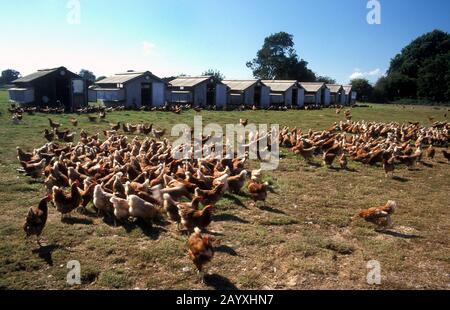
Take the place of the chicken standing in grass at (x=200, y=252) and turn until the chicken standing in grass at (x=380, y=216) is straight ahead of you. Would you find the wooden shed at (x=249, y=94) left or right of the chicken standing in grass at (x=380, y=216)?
left

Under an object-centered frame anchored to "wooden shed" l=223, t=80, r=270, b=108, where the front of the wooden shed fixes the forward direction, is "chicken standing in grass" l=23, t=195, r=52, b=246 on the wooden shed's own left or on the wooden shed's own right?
on the wooden shed's own right

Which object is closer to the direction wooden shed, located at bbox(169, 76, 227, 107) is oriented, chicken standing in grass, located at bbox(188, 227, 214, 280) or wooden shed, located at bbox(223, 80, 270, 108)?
the chicken standing in grass

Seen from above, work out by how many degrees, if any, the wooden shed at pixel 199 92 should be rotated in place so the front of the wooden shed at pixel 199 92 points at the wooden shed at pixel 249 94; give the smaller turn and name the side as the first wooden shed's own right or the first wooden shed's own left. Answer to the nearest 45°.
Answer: approximately 90° to the first wooden shed's own left

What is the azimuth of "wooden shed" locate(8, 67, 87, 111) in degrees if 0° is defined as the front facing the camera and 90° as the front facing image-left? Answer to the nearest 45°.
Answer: approximately 315°
